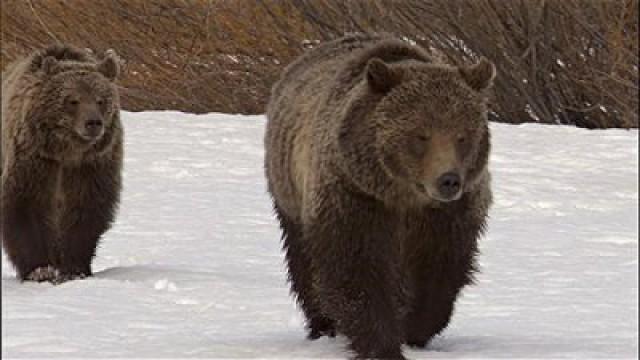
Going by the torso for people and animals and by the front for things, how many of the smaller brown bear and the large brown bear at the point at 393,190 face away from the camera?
0

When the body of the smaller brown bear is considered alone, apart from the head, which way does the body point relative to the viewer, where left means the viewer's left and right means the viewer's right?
facing the viewer and to the right of the viewer

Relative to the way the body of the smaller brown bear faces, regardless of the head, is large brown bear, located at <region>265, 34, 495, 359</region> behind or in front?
in front

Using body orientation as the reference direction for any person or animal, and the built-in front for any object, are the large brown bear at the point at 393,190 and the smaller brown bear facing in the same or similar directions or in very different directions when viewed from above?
same or similar directions
